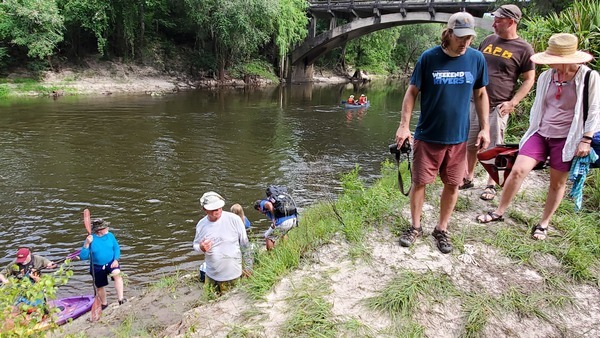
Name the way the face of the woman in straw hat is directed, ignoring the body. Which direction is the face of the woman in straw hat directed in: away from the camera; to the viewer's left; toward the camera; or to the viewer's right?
toward the camera

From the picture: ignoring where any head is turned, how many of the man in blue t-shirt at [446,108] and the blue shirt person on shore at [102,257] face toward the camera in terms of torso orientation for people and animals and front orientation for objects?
2

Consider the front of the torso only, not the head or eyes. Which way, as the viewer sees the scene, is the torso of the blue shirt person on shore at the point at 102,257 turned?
toward the camera

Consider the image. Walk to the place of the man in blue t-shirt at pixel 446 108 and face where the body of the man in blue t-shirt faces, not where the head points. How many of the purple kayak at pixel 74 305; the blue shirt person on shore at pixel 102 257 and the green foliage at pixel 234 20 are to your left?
0

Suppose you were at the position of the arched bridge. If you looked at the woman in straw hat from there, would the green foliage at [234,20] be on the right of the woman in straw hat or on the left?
right

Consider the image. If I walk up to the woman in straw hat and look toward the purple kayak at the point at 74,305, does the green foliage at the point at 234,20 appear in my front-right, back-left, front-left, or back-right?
front-right

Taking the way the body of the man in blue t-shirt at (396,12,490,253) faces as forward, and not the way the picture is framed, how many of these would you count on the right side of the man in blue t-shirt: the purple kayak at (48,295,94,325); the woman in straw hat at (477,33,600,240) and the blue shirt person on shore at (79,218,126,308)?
2

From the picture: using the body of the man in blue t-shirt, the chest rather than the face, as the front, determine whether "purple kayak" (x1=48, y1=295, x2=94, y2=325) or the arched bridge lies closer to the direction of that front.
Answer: the purple kayak

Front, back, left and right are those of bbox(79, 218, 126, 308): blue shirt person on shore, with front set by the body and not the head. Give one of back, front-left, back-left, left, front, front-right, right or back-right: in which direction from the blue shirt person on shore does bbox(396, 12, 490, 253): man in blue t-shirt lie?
front-left

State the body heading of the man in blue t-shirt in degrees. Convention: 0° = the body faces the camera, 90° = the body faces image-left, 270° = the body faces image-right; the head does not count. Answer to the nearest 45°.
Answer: approximately 0°

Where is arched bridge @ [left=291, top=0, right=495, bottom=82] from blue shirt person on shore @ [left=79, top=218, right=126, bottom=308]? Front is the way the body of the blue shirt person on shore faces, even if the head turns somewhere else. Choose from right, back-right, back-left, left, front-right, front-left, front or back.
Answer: back-left

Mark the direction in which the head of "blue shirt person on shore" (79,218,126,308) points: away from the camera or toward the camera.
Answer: toward the camera

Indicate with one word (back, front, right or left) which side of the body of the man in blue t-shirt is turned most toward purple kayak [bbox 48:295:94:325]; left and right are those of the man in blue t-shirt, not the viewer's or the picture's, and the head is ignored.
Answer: right

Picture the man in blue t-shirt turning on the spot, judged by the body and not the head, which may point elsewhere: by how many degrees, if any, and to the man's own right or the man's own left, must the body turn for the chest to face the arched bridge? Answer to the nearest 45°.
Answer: approximately 180°
